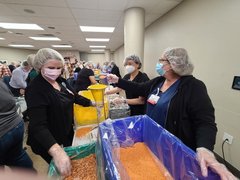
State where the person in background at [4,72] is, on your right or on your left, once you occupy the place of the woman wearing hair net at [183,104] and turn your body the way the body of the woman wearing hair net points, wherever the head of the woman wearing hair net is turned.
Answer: on your right

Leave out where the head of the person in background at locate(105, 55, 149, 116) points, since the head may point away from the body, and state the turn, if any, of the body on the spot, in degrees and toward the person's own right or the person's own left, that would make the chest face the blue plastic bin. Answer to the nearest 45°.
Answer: approximately 45° to the person's own left

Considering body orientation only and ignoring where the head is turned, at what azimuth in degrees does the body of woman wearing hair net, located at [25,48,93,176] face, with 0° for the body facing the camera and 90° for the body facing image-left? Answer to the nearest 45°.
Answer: approximately 315°

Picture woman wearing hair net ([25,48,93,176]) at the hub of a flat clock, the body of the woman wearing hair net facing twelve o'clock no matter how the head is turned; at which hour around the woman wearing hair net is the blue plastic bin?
The blue plastic bin is roughly at 12 o'clock from the woman wearing hair net.

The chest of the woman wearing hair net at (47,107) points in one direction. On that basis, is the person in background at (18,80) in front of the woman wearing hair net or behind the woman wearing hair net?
behind
